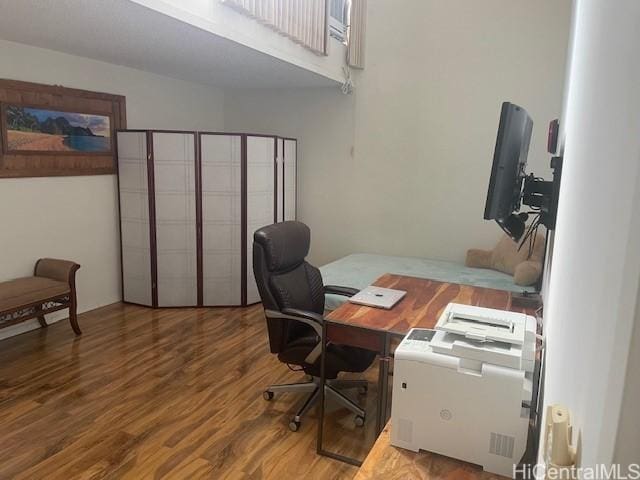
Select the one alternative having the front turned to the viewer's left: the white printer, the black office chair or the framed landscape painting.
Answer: the white printer

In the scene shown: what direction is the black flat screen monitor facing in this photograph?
to the viewer's left

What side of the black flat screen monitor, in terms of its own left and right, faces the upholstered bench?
front

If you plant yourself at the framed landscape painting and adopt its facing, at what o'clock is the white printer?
The white printer is roughly at 1 o'clock from the framed landscape painting.

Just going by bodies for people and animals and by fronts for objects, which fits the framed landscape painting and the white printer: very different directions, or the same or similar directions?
very different directions

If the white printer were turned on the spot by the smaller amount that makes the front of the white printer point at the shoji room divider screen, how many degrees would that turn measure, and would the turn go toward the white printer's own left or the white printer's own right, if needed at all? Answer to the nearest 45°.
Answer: approximately 45° to the white printer's own right

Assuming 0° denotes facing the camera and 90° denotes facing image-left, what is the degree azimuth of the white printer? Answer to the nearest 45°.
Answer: approximately 90°

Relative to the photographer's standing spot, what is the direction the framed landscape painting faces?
facing the viewer and to the right of the viewer

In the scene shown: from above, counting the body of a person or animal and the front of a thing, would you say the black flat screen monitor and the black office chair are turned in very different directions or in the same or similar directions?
very different directions

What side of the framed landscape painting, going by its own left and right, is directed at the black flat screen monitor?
front

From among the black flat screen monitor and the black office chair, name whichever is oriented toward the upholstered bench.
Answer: the black flat screen monitor

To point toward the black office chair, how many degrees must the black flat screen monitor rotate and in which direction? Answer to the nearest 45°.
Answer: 0° — it already faces it
